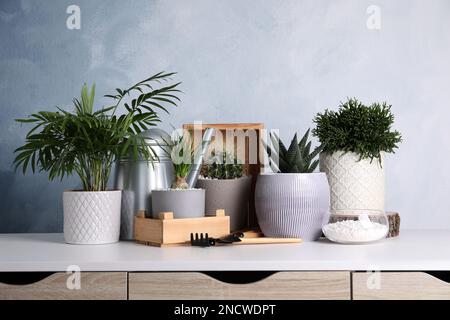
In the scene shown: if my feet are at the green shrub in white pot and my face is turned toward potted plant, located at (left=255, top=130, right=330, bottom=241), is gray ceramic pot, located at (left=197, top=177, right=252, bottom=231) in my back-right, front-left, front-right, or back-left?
front-right

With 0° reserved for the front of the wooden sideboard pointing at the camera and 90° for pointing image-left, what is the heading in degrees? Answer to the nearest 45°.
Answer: approximately 0°
